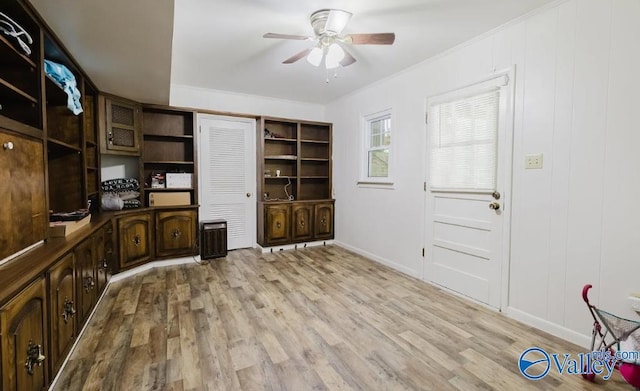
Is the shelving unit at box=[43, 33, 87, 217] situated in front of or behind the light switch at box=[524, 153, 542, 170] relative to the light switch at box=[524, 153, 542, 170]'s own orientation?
in front

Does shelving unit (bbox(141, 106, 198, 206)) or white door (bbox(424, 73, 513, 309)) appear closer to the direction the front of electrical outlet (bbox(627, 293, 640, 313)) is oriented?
the shelving unit

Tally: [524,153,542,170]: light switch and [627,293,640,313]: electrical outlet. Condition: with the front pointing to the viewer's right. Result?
0

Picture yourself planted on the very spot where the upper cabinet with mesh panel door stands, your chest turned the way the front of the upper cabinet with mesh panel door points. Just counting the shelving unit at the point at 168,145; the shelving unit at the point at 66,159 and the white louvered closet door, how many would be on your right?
1

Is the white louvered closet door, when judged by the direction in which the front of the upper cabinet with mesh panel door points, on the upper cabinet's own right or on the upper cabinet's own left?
on the upper cabinet's own left

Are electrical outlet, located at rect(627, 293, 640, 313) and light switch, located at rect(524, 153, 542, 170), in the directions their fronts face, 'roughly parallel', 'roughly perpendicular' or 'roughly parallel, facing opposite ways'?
roughly parallel

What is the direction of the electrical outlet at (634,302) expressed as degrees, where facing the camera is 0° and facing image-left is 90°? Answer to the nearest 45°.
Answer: approximately 45°

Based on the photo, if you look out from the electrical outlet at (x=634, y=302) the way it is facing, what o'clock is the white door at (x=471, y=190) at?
The white door is roughly at 2 o'clock from the electrical outlet.

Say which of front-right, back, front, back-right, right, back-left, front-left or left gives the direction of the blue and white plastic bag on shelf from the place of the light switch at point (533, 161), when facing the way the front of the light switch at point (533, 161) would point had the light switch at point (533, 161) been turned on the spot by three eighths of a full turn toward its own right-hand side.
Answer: back-left

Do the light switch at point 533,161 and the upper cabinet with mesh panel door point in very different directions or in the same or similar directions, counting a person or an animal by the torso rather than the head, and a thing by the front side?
very different directions

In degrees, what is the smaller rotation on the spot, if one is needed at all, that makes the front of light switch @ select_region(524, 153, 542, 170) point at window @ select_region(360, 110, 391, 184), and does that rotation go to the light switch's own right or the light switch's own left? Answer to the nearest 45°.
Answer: approximately 90° to the light switch's own right

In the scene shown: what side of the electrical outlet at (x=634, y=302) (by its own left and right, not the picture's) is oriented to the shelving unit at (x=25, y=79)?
front

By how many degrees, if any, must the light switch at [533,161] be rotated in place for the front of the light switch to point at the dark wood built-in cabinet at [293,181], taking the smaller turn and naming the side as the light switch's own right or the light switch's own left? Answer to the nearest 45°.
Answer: approximately 45° to the light switch's own right

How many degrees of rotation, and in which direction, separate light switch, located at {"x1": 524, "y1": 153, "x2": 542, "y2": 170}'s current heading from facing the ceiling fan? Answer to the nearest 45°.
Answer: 0° — it already faces it

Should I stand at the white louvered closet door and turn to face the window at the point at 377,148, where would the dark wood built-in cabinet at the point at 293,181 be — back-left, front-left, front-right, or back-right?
front-left

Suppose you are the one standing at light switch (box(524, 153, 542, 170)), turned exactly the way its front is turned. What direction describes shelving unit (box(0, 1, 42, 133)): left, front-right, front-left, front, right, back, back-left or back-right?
front

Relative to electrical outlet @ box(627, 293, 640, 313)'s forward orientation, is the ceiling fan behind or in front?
in front

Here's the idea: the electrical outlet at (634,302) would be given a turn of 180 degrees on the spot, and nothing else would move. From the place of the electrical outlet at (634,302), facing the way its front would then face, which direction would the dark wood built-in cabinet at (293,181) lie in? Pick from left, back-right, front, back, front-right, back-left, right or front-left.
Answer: back-left

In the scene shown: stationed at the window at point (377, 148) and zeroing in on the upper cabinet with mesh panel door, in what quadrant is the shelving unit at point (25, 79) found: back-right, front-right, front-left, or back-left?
front-left
